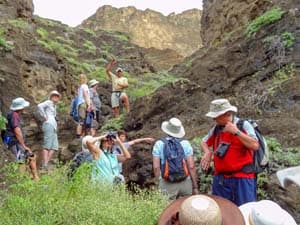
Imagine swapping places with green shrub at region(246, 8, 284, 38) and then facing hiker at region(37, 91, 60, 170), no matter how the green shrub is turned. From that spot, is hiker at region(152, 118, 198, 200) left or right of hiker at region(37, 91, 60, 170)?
left

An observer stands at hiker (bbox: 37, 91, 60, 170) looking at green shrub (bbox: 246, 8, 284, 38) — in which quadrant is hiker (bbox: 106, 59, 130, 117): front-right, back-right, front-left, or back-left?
front-left

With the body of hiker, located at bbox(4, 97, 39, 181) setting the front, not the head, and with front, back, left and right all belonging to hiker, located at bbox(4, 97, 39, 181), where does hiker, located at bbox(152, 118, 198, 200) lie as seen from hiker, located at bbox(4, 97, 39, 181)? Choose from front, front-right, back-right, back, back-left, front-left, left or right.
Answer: front-right

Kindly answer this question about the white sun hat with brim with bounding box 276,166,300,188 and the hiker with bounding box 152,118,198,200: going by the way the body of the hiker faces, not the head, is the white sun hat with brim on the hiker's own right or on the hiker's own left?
on the hiker's own right

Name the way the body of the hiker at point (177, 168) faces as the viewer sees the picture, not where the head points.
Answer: away from the camera

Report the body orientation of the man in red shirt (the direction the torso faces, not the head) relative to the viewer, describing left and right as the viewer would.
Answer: facing the viewer and to the left of the viewer

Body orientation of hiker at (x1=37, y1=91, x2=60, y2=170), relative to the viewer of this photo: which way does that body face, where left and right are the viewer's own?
facing the viewer and to the right of the viewer

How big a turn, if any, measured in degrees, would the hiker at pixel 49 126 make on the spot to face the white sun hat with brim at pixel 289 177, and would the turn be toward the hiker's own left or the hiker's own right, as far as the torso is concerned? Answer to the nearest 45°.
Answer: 0° — they already face it

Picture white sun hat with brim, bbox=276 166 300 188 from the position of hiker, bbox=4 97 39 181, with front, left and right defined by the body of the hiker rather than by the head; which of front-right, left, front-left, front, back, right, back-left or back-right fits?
front-right

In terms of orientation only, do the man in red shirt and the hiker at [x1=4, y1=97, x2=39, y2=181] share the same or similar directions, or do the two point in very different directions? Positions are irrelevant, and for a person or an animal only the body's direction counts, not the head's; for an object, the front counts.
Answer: very different directions

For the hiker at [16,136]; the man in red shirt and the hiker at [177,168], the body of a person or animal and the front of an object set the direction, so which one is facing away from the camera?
the hiker at [177,168]

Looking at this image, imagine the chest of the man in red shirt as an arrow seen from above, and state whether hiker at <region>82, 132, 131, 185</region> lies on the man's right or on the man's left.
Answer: on the man's right

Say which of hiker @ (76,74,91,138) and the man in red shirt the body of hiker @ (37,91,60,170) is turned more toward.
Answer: the man in red shirt

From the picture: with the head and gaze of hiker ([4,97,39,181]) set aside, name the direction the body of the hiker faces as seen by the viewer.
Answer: to the viewer's right

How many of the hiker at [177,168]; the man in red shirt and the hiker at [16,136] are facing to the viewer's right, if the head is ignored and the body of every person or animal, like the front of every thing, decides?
1

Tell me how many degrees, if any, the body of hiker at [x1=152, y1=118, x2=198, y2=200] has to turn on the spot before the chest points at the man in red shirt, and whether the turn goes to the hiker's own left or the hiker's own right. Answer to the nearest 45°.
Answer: approximately 135° to the hiker's own right
